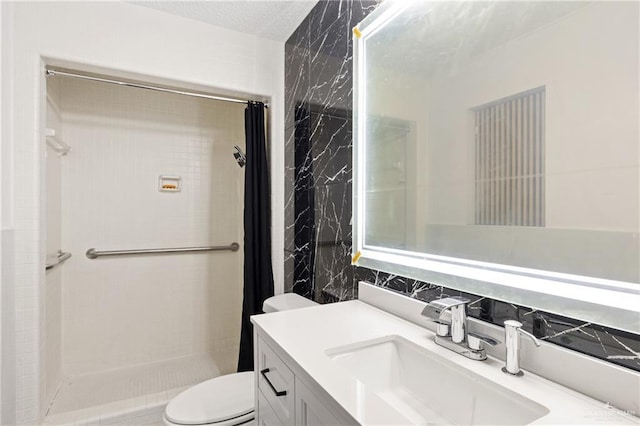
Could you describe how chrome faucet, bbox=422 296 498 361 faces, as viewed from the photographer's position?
facing the viewer and to the left of the viewer

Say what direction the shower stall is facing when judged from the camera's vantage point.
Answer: facing the viewer

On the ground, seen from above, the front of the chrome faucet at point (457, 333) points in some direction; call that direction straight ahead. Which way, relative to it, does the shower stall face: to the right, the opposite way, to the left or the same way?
to the left

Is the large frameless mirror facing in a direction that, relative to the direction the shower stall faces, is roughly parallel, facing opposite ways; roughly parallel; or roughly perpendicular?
roughly perpendicular

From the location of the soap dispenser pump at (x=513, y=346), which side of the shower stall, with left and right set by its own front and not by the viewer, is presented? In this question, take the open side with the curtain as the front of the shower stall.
front

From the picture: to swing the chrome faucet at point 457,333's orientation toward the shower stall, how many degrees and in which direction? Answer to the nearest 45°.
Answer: approximately 45° to its right

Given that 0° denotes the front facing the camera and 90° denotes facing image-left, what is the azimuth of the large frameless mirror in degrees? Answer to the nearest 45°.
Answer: approximately 45°

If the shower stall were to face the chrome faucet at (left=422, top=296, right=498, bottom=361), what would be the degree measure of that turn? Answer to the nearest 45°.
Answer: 0° — it already faces it
